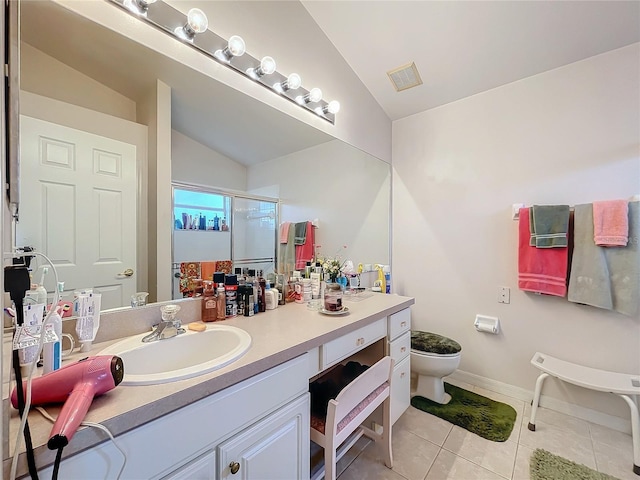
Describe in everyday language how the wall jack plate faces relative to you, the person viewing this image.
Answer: facing the viewer

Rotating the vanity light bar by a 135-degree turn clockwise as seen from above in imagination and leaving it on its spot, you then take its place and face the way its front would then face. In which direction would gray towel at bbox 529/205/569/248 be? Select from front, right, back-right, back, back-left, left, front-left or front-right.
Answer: back

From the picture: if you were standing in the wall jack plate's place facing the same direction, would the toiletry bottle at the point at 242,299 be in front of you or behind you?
in front

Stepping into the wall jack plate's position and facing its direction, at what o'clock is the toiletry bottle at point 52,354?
The toiletry bottle is roughly at 1 o'clock from the wall jack plate.

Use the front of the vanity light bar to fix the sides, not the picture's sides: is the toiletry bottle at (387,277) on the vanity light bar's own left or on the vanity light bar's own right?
on the vanity light bar's own left

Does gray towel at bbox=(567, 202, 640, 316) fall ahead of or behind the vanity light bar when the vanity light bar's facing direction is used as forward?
ahead

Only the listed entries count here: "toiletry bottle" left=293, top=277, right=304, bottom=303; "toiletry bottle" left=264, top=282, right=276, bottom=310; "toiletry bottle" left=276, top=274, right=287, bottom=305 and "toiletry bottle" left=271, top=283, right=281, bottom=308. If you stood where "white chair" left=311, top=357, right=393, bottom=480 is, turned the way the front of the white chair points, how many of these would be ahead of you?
4

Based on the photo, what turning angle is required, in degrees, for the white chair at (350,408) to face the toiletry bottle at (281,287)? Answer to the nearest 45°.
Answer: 0° — it already faces it

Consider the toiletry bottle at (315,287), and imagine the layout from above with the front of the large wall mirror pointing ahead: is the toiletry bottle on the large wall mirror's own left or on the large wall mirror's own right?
on the large wall mirror's own left

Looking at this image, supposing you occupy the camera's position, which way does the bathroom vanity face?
facing the viewer and to the right of the viewer

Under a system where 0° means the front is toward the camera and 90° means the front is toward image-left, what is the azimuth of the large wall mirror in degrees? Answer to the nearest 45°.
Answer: approximately 315°
